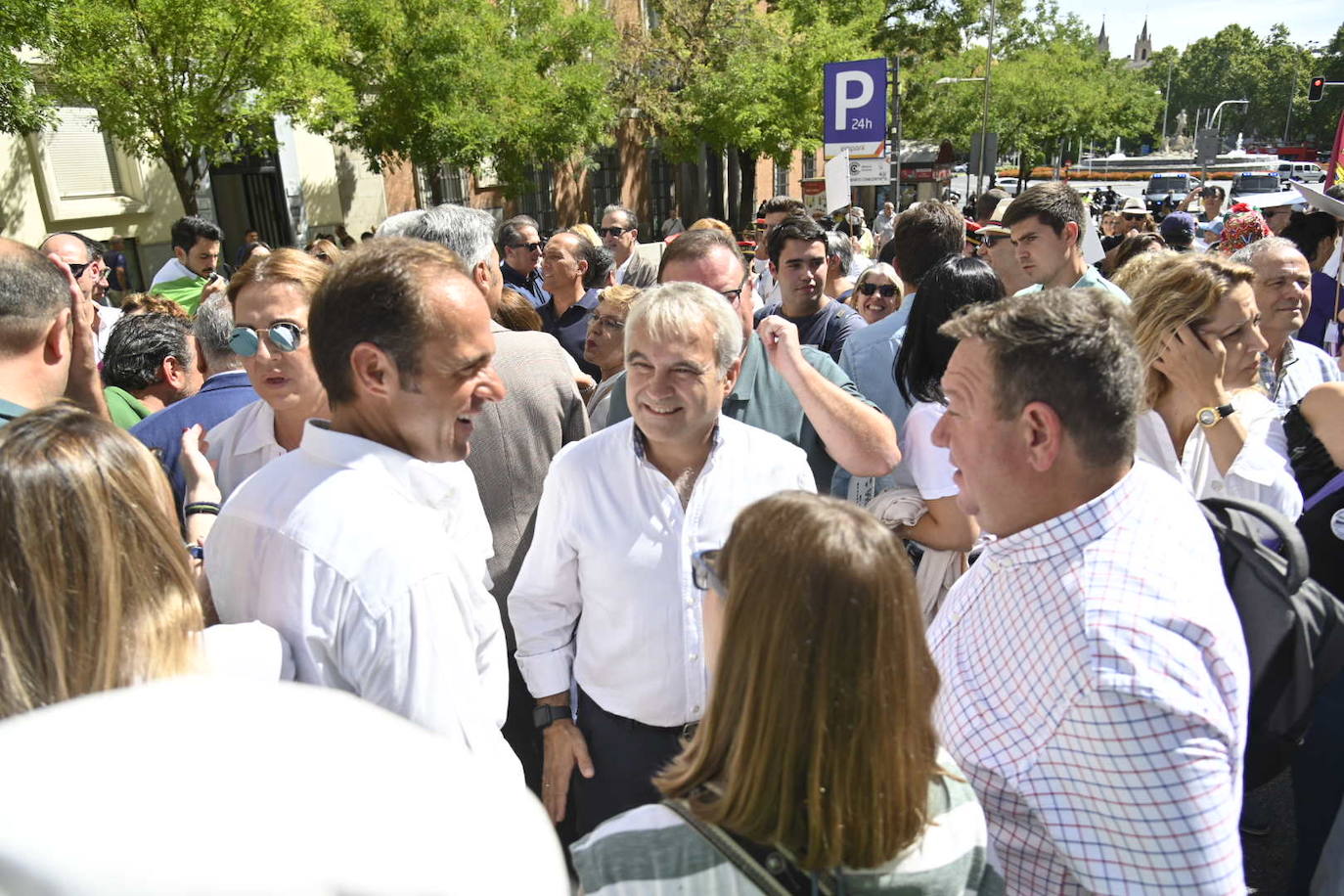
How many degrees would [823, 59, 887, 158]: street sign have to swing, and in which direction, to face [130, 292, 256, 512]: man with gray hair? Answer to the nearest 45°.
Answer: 0° — it already faces them

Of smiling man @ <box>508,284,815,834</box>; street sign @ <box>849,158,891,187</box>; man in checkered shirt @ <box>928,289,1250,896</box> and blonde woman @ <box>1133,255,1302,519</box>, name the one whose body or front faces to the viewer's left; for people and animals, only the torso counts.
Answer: the man in checkered shirt

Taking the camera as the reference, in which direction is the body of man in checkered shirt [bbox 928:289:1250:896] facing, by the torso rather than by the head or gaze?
to the viewer's left

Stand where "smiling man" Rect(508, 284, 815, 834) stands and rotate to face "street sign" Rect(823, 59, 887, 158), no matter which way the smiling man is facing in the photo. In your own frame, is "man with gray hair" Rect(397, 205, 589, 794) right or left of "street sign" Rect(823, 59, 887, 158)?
left

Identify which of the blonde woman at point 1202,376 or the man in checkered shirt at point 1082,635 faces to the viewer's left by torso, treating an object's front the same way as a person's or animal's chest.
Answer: the man in checkered shirt

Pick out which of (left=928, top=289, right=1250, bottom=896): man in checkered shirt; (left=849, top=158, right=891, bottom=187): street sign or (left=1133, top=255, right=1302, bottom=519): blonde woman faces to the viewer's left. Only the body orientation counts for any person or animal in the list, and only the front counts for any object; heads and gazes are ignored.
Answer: the man in checkered shirt

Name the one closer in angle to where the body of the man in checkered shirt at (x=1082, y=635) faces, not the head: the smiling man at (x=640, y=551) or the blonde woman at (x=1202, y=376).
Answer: the smiling man
